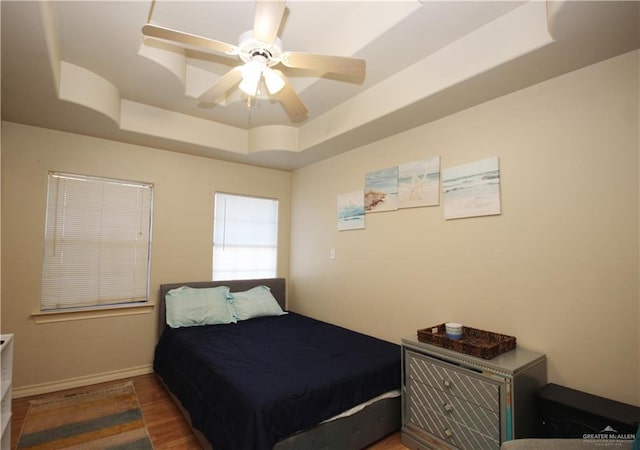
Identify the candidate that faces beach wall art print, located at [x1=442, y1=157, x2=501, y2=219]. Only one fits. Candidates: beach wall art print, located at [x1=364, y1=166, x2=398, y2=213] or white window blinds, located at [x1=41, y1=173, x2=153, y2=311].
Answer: the white window blinds

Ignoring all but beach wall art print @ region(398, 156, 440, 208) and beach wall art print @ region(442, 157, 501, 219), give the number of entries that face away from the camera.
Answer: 0

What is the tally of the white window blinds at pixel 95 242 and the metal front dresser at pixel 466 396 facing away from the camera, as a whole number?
0

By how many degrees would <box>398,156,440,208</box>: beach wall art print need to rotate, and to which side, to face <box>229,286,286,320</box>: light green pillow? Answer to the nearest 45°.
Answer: approximately 45° to its right

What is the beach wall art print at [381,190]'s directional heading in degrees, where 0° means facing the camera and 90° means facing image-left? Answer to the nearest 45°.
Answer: approximately 45°

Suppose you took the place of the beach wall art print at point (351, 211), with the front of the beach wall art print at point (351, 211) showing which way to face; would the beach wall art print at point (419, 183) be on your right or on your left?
on your left

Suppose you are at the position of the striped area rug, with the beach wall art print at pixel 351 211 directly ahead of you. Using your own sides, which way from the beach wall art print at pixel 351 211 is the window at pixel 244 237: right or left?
left

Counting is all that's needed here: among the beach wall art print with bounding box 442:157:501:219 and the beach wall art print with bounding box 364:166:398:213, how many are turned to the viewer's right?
0

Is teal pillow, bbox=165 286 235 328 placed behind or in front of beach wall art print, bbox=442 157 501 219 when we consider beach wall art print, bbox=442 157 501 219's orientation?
in front

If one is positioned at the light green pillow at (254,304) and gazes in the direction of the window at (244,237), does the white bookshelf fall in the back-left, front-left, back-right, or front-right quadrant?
back-left

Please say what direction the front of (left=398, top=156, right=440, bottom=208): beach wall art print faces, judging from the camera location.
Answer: facing the viewer and to the left of the viewer

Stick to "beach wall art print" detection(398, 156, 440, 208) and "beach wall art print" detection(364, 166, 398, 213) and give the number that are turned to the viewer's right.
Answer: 0

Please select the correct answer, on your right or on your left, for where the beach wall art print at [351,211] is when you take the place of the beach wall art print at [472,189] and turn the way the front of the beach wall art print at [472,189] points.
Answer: on your right

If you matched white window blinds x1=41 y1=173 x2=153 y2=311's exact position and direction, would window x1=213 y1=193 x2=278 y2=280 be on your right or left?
on your left

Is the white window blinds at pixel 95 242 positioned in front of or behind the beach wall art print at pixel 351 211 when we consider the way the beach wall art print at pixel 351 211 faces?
in front

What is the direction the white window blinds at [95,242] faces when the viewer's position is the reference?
facing the viewer and to the right of the viewer
